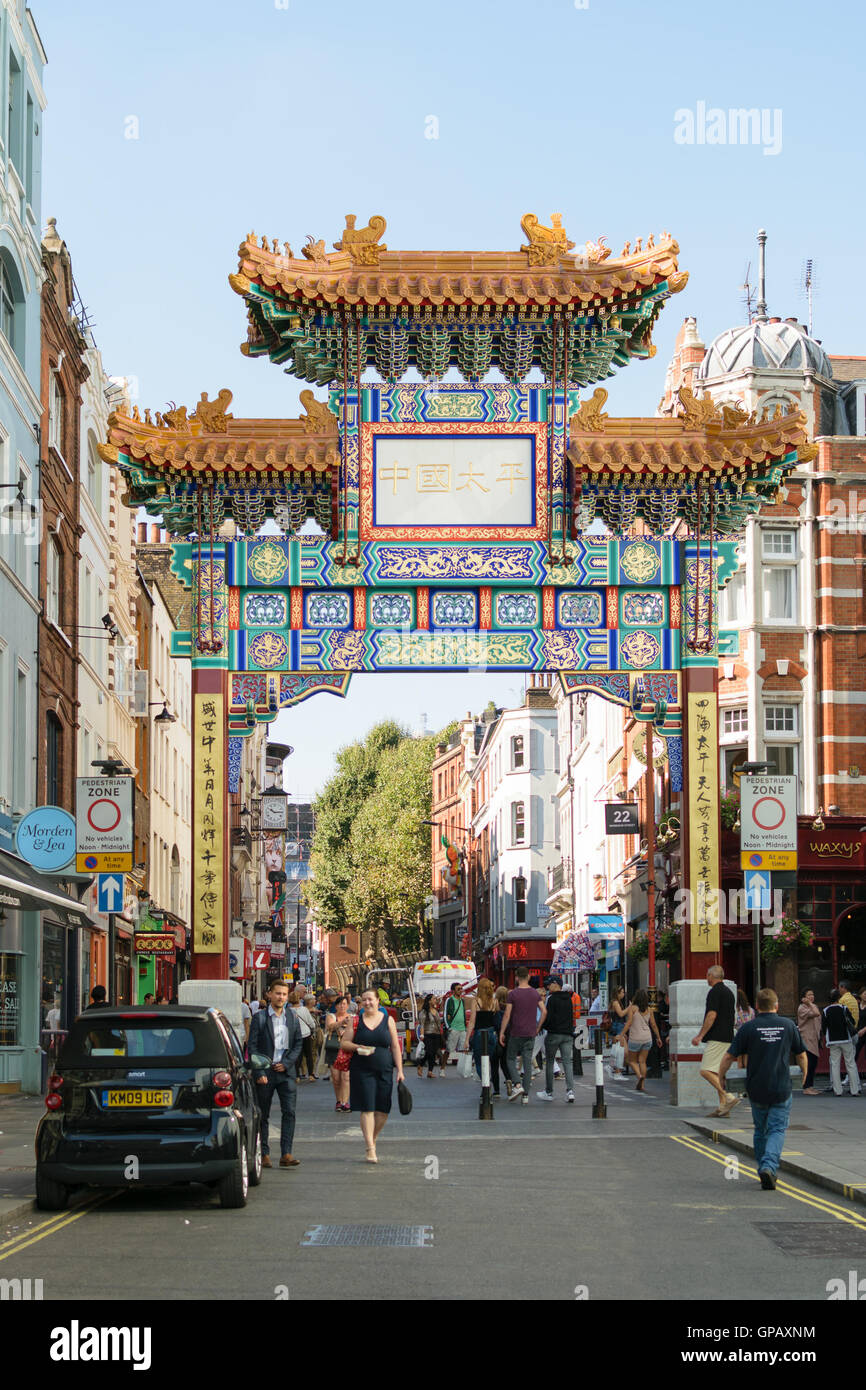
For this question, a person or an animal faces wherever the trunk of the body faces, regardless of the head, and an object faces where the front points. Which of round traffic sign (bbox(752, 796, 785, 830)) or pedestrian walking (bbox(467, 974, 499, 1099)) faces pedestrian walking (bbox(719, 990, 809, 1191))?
the round traffic sign

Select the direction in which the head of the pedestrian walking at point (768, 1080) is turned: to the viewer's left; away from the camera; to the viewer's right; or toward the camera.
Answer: away from the camera

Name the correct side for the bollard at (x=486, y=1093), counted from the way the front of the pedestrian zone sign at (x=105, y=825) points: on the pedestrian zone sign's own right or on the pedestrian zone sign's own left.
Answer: on the pedestrian zone sign's own left

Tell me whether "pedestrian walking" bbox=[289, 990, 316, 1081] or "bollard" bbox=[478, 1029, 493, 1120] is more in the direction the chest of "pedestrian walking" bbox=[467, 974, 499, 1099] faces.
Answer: the pedestrian walking

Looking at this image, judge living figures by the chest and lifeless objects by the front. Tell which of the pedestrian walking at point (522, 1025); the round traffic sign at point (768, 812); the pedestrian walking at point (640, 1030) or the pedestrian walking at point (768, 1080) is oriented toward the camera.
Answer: the round traffic sign

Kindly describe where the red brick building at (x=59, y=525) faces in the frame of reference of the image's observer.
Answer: facing to the right of the viewer

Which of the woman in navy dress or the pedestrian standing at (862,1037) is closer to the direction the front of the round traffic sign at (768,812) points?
the woman in navy dress

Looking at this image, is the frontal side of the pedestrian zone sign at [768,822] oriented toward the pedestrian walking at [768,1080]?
yes

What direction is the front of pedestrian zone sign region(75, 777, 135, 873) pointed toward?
toward the camera

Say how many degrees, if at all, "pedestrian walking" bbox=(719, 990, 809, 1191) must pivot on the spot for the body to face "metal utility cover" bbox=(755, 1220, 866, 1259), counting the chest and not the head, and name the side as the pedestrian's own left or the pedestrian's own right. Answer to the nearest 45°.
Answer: approximately 180°

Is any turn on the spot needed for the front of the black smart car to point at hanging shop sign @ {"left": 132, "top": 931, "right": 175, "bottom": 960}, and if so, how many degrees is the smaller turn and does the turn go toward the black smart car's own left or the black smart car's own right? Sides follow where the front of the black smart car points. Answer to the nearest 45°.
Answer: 0° — it already faces it

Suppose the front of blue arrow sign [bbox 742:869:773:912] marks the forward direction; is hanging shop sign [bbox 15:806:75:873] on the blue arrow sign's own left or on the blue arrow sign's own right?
on the blue arrow sign's own right

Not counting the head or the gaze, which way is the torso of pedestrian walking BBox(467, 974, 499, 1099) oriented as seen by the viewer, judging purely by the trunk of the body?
away from the camera

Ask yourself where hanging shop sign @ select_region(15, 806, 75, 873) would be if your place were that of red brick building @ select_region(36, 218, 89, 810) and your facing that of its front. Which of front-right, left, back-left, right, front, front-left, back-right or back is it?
right

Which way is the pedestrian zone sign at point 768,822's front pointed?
toward the camera

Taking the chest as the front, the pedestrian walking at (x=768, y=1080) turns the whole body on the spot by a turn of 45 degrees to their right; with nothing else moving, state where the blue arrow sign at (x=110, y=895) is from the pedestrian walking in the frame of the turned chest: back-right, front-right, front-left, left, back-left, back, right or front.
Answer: left

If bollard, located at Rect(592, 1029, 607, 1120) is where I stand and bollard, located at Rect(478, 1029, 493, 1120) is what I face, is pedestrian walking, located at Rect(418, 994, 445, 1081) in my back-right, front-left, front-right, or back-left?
front-right

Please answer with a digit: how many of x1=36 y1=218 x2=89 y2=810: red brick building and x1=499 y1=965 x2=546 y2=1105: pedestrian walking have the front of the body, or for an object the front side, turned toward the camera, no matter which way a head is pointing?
0
